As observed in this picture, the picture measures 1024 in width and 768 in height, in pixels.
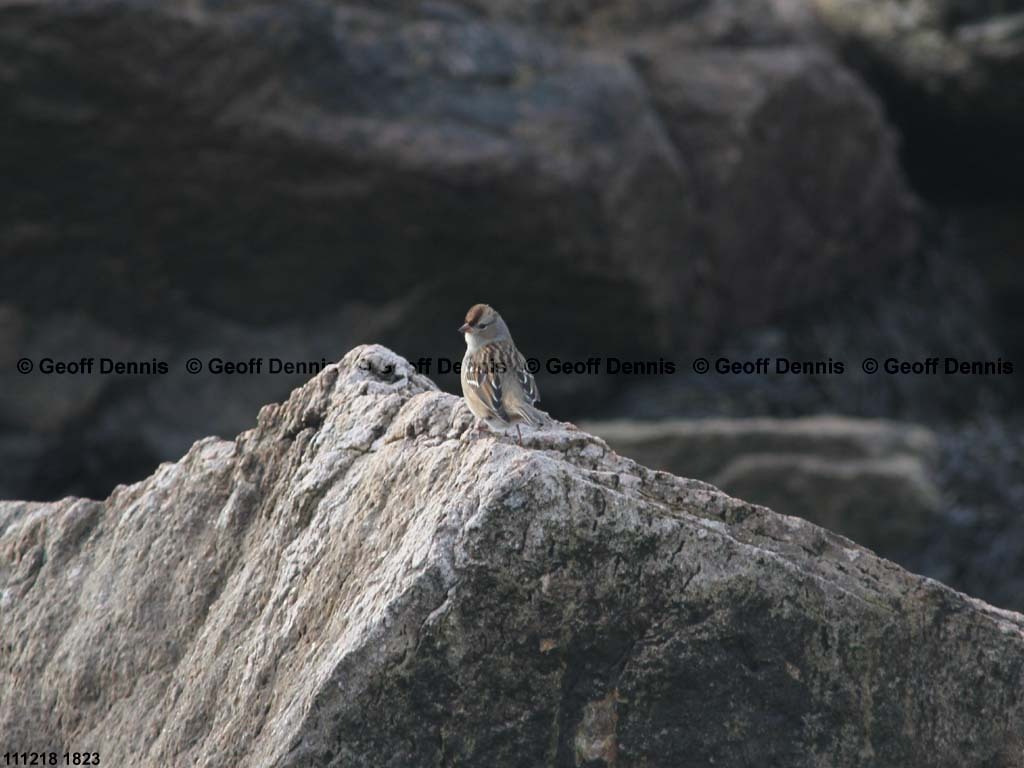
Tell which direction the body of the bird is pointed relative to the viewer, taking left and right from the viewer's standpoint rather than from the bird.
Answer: facing away from the viewer and to the left of the viewer
